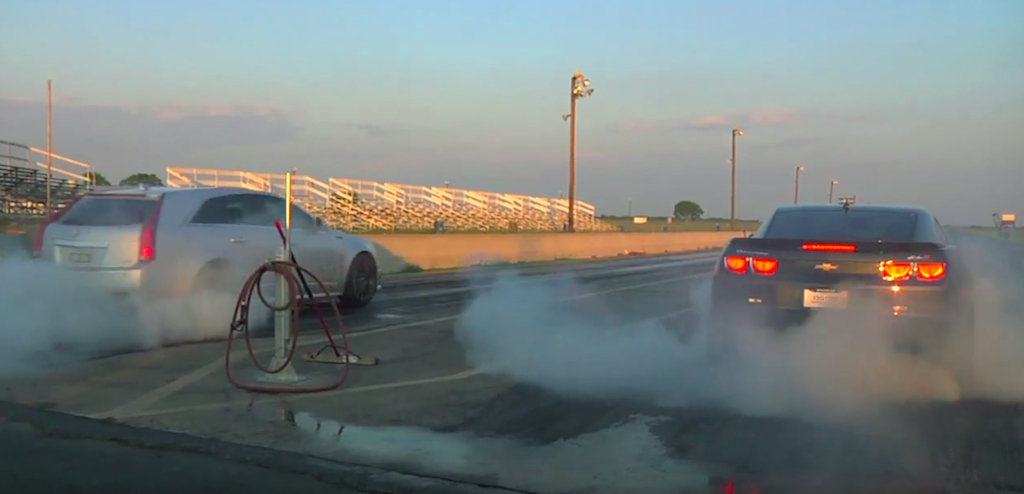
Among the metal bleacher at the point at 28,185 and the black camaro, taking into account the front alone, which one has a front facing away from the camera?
the black camaro

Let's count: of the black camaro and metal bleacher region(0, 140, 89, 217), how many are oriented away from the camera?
1

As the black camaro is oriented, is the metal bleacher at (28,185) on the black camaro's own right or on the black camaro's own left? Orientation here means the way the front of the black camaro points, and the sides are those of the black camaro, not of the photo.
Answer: on the black camaro's own left

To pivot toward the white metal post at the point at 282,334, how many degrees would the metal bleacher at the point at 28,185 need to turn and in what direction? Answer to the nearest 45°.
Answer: approximately 45° to its right

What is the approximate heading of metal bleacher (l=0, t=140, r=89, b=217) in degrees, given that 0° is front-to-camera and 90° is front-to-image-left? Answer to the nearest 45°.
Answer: approximately 315°

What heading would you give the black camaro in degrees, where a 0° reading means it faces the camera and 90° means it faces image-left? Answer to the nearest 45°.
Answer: approximately 180°

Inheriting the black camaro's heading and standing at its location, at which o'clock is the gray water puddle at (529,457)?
The gray water puddle is roughly at 7 o'clock from the black camaro.

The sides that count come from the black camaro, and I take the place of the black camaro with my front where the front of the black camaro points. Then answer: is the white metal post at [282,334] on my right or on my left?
on my left
